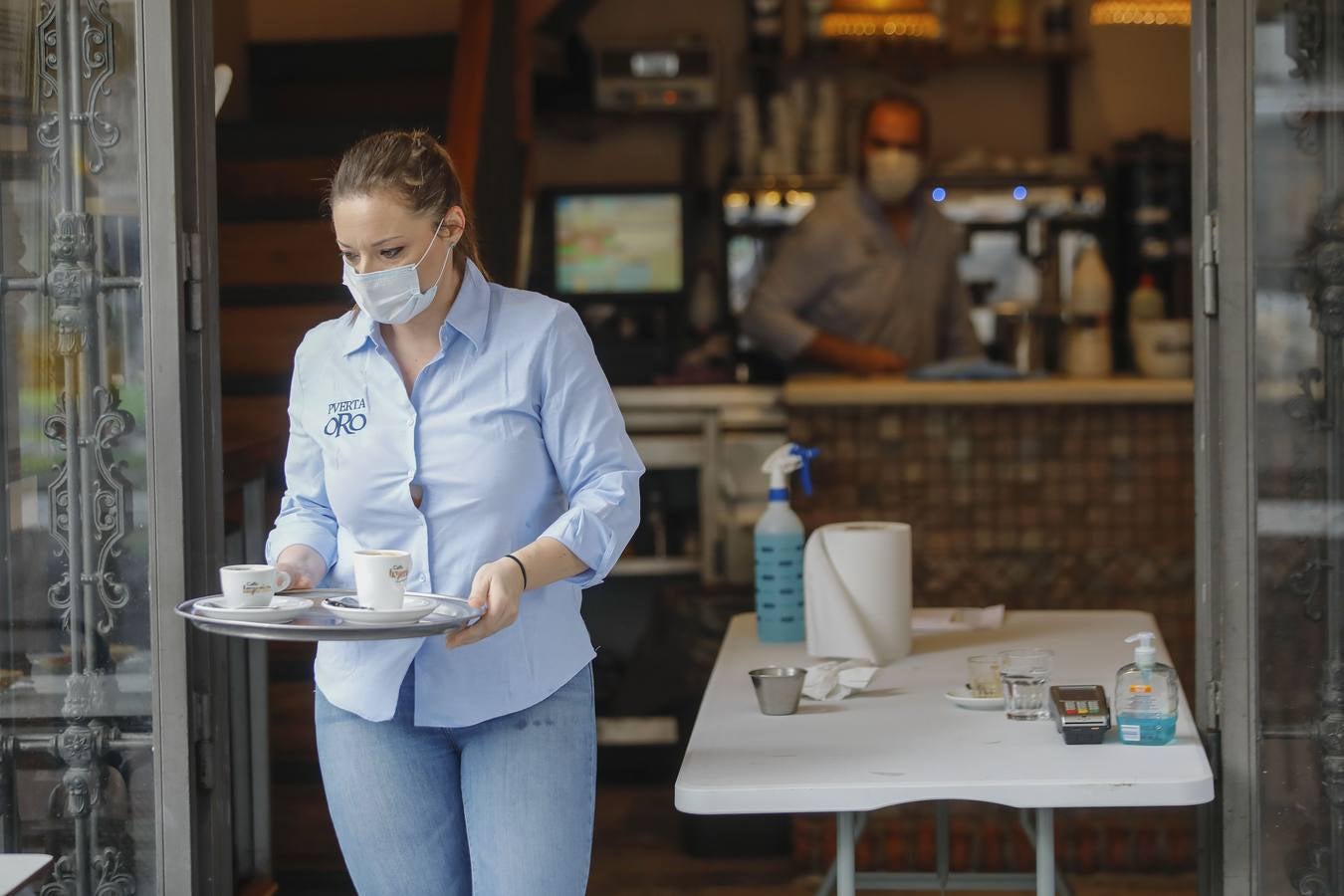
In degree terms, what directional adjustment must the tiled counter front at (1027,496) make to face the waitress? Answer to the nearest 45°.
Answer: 0° — it already faces them

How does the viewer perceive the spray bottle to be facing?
facing to the right of the viewer

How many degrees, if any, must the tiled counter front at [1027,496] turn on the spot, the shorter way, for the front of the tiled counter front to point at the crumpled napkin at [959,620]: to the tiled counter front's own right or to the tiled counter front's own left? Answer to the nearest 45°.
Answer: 0° — it already faces it

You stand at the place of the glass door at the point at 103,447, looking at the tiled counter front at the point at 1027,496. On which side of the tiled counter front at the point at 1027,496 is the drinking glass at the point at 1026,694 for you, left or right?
right

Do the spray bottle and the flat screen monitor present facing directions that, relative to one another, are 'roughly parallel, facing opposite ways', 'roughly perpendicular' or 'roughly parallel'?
roughly perpendicular

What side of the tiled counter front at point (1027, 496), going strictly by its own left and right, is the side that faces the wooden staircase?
right

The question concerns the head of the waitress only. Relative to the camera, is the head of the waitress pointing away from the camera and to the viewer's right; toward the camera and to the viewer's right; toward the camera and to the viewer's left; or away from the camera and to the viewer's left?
toward the camera and to the viewer's left

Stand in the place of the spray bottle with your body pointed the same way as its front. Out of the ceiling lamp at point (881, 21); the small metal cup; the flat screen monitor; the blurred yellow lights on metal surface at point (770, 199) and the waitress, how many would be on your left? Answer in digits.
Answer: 3

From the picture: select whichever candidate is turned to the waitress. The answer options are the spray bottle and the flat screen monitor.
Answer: the flat screen monitor

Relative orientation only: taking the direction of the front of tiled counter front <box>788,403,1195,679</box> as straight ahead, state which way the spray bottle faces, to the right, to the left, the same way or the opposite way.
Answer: to the left

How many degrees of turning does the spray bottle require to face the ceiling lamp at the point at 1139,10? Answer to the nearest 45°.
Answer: approximately 45° to its left

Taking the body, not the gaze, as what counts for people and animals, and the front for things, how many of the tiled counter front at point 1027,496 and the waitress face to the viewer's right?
0

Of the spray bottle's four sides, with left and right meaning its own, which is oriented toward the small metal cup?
right

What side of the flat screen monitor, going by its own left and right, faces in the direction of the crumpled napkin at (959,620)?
front
